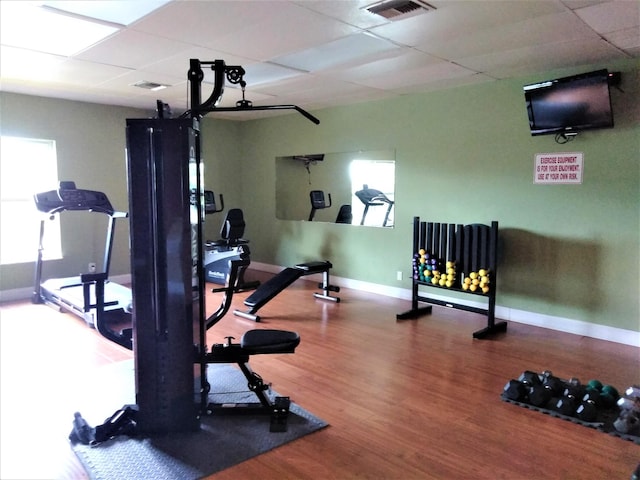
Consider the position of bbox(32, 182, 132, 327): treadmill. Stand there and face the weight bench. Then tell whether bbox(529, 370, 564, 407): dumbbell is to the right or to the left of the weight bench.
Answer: right

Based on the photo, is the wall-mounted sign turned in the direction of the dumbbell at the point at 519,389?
yes

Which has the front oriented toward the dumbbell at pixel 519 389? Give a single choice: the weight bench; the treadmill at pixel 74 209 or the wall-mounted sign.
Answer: the wall-mounted sign

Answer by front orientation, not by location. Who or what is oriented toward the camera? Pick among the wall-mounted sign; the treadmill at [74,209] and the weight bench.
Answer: the wall-mounted sign

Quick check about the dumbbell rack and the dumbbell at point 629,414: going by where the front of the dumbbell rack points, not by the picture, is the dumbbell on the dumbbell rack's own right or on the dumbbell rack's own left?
on the dumbbell rack's own left

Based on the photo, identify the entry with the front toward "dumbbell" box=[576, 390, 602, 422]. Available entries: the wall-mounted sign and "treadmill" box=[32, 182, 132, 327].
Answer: the wall-mounted sign

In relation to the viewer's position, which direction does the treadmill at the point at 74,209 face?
facing away from the viewer and to the left of the viewer

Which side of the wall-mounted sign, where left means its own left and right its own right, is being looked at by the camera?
front

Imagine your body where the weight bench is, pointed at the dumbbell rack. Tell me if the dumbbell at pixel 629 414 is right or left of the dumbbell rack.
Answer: right

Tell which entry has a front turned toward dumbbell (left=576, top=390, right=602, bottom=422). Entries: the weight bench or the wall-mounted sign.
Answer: the wall-mounted sign

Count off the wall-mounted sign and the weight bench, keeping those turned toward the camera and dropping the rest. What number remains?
1

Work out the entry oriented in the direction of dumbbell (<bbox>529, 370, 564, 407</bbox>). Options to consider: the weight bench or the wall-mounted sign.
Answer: the wall-mounted sign

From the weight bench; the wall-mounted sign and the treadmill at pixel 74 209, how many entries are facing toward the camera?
1
